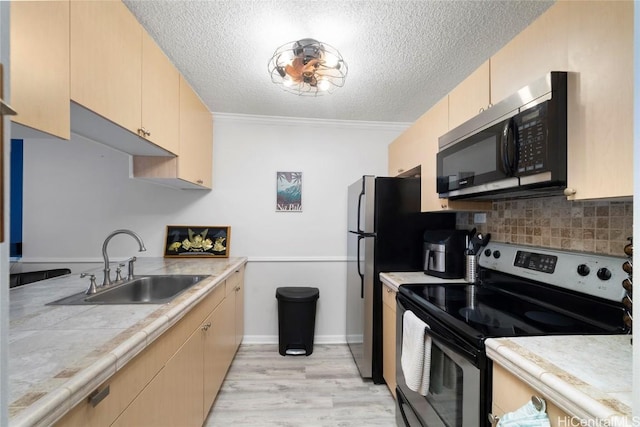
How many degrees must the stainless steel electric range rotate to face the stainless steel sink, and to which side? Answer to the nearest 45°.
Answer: approximately 45° to its right

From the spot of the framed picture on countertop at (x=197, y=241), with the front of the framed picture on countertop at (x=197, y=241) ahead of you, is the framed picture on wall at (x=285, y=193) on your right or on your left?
on your left

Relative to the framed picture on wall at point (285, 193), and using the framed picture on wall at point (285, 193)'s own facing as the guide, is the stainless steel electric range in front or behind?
in front

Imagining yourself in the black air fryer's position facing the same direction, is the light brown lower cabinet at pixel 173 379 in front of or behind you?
in front

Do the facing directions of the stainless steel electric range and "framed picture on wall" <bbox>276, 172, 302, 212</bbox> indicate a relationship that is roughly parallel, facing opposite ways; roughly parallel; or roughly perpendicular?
roughly perpendicular

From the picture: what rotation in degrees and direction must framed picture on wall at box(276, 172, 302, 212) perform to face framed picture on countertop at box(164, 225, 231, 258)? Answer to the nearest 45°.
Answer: approximately 90° to its right

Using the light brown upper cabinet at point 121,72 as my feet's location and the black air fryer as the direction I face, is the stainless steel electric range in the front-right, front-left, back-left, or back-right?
front-right

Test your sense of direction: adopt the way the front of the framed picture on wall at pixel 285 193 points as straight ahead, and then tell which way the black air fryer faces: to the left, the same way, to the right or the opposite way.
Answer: to the right

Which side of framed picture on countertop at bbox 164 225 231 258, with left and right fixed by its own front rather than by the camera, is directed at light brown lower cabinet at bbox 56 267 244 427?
front

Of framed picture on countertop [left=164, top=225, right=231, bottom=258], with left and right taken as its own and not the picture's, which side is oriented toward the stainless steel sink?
front

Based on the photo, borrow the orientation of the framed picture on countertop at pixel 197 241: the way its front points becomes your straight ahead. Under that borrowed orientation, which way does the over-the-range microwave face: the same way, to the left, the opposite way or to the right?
to the right

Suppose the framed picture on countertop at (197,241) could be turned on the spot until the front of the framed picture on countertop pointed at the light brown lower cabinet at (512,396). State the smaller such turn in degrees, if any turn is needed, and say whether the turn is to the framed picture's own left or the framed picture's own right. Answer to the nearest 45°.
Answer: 0° — it already faces it

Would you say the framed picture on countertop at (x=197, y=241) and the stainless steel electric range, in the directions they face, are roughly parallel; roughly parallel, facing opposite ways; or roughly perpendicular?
roughly perpendicular

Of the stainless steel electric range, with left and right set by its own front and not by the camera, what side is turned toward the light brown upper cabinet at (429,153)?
right

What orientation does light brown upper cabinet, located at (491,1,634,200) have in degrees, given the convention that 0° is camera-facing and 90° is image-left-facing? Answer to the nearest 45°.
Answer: approximately 45°

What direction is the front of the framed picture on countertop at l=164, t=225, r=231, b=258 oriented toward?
toward the camera

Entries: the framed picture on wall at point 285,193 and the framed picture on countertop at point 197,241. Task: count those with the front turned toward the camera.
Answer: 2
